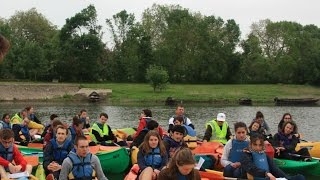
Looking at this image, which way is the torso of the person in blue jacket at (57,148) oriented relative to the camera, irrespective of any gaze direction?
toward the camera

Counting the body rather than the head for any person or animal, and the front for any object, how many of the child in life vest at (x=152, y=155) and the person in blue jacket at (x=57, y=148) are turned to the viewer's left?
0

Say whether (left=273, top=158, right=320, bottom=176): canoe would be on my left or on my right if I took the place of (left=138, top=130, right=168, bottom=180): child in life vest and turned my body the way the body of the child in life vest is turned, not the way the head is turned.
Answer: on my left

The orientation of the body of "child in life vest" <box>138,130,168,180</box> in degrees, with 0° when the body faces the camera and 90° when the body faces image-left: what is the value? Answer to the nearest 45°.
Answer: approximately 0°

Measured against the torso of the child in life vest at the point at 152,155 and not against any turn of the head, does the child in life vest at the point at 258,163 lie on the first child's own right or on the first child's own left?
on the first child's own left
